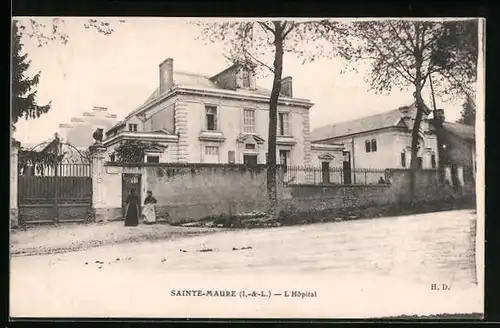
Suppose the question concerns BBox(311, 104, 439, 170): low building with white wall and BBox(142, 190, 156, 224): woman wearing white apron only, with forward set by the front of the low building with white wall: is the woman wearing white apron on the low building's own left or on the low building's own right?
on the low building's own right

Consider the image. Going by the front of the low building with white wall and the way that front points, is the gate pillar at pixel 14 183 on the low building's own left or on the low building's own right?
on the low building's own right
